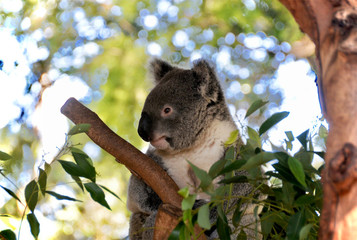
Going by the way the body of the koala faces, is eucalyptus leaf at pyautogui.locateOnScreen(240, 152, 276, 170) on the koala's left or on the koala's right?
on the koala's left

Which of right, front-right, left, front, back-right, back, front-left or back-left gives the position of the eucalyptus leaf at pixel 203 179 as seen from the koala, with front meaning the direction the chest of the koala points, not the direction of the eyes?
front-left

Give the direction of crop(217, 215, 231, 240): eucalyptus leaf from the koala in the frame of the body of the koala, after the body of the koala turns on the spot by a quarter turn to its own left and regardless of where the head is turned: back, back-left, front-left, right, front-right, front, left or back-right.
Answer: front-right

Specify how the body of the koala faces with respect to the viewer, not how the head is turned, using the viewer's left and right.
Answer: facing the viewer and to the left of the viewer

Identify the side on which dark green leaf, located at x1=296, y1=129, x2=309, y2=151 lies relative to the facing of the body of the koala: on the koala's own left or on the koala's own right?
on the koala's own left

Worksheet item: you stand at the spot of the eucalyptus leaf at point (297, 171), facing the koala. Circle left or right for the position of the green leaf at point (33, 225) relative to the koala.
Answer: left

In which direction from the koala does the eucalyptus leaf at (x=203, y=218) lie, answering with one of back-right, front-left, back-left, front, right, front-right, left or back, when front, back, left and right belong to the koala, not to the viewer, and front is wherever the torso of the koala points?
front-left

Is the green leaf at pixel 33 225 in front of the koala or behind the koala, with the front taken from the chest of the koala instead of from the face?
in front

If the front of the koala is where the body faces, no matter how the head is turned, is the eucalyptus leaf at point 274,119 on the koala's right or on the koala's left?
on the koala's left

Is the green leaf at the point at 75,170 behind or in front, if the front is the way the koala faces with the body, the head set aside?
in front

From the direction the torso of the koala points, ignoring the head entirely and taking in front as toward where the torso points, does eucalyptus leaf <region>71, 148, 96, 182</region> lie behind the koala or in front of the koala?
in front
